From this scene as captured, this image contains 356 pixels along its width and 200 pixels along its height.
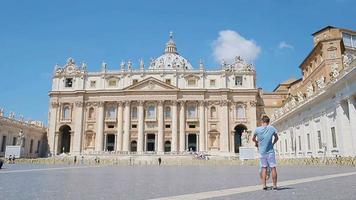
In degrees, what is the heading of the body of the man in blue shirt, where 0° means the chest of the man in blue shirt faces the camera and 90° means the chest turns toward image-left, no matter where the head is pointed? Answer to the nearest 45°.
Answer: approximately 180°

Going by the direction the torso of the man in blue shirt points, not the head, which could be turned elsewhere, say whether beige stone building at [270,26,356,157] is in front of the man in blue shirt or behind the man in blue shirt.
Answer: in front
